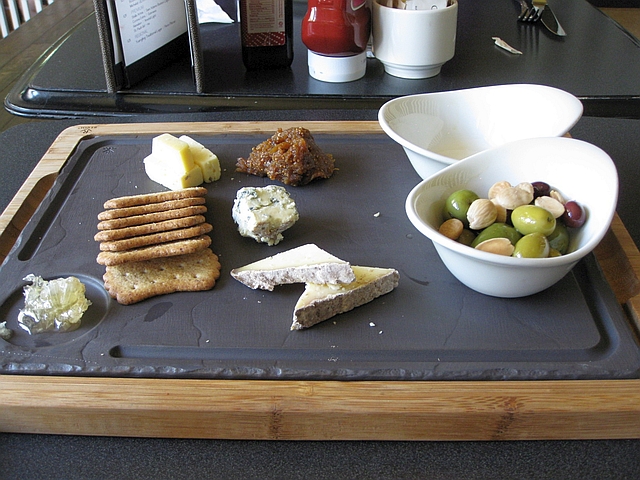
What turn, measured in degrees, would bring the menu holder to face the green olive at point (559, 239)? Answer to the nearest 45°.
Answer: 0° — it already faces it

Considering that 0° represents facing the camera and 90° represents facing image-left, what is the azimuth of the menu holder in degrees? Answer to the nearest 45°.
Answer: approximately 315°

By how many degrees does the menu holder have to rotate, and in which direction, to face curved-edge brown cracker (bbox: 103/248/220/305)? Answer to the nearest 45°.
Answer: approximately 45° to its right

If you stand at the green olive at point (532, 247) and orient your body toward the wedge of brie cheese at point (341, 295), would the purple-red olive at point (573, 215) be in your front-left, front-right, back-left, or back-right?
back-right
